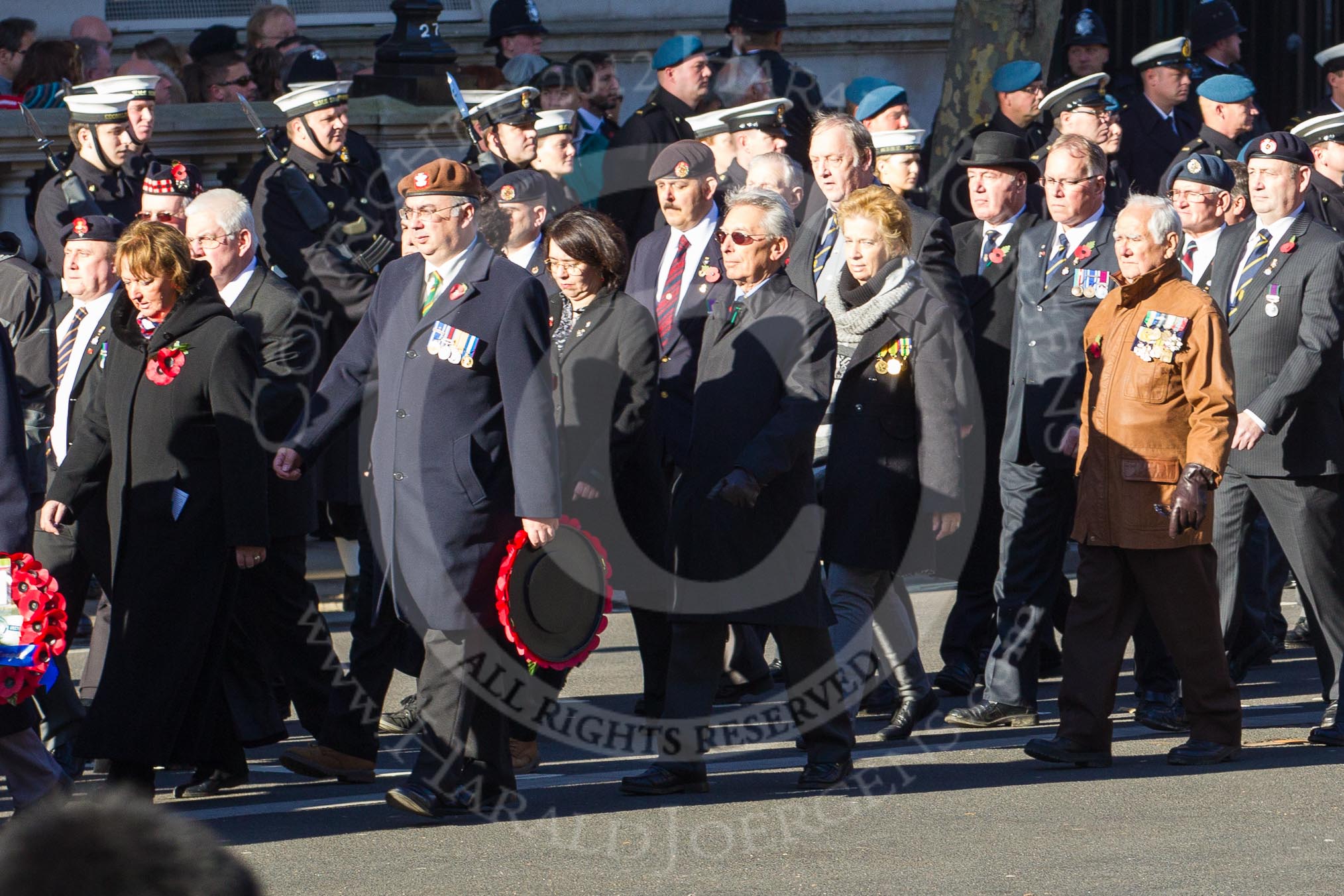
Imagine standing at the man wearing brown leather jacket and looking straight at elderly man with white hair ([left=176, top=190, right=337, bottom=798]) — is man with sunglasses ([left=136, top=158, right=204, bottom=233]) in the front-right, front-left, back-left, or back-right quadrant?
front-right

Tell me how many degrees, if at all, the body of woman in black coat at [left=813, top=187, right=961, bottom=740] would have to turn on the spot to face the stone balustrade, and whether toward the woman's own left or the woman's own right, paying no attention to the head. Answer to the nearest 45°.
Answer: approximately 90° to the woman's own right

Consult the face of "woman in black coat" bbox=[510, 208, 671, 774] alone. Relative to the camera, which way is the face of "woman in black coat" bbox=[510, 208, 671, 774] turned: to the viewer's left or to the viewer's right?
to the viewer's left

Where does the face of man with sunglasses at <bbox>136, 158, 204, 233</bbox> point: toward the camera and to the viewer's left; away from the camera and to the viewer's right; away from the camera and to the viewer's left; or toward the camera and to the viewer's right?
toward the camera and to the viewer's left

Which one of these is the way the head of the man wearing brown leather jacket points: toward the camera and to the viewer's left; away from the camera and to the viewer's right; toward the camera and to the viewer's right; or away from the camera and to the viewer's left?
toward the camera and to the viewer's left

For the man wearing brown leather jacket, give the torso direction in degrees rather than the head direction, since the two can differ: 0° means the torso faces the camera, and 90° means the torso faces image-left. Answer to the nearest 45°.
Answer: approximately 45°

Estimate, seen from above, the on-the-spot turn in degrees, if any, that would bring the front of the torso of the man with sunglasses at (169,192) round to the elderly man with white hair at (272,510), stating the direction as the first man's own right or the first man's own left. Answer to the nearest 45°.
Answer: approximately 45° to the first man's own left

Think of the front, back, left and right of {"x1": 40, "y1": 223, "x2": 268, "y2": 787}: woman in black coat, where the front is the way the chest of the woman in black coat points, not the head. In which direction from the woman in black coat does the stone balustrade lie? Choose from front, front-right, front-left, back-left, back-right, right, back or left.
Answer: back-right

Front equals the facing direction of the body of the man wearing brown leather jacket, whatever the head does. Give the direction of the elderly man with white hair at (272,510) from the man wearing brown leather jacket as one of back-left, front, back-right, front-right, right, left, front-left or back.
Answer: front-right

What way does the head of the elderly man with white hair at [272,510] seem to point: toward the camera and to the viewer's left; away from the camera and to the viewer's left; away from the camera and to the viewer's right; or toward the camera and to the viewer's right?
toward the camera and to the viewer's left

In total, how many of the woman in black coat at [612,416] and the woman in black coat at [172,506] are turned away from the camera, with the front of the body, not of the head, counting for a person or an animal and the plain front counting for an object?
0

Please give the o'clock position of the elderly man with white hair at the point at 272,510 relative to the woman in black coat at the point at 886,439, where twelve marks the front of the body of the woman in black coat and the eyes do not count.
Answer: The elderly man with white hair is roughly at 1 o'clock from the woman in black coat.

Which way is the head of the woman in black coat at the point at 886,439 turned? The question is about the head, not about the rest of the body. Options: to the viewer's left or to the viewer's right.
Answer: to the viewer's left

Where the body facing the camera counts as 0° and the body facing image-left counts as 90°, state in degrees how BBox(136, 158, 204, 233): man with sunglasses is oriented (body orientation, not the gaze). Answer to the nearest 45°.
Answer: approximately 45°

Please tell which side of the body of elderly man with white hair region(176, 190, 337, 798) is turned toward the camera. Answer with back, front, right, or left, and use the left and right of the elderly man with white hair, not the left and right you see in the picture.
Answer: left

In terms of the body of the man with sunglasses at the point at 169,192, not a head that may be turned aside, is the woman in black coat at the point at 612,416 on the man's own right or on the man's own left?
on the man's own left
